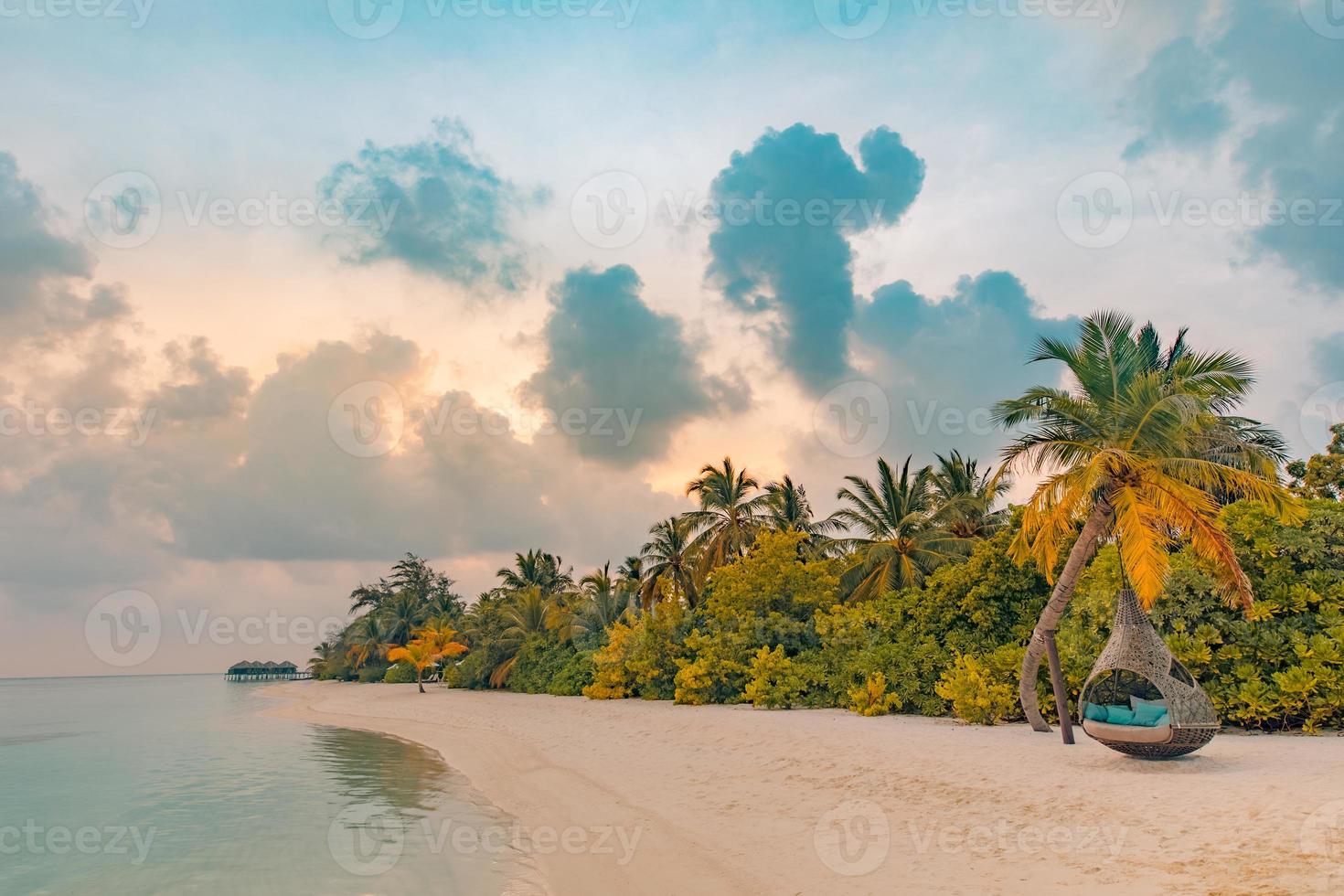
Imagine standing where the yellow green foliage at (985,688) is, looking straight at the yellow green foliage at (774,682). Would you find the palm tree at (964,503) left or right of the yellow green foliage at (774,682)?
right

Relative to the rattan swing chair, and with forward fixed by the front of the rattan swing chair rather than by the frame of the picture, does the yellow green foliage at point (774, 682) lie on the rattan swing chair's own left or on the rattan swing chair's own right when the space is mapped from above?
on the rattan swing chair's own right

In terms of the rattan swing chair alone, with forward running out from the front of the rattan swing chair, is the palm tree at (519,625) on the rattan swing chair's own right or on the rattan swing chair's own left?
on the rattan swing chair's own right

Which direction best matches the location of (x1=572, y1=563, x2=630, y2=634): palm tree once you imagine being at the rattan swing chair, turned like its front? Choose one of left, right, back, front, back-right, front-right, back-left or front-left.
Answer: right

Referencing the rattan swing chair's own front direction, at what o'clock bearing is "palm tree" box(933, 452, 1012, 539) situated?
The palm tree is roughly at 4 o'clock from the rattan swing chair.

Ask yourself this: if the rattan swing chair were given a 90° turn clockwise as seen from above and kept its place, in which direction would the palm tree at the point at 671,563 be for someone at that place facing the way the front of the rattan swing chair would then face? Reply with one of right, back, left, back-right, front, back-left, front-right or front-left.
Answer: front

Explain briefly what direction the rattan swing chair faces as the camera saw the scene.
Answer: facing the viewer and to the left of the viewer

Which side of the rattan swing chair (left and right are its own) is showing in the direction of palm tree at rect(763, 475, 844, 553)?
right

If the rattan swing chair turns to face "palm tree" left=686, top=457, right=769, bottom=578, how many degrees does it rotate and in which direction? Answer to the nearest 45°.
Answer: approximately 90° to its right

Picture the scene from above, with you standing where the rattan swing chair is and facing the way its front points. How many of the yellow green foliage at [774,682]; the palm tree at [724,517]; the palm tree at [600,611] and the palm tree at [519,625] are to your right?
4

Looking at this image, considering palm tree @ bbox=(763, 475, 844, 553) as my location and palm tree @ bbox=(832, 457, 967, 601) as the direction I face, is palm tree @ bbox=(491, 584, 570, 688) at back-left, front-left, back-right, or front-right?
back-right
